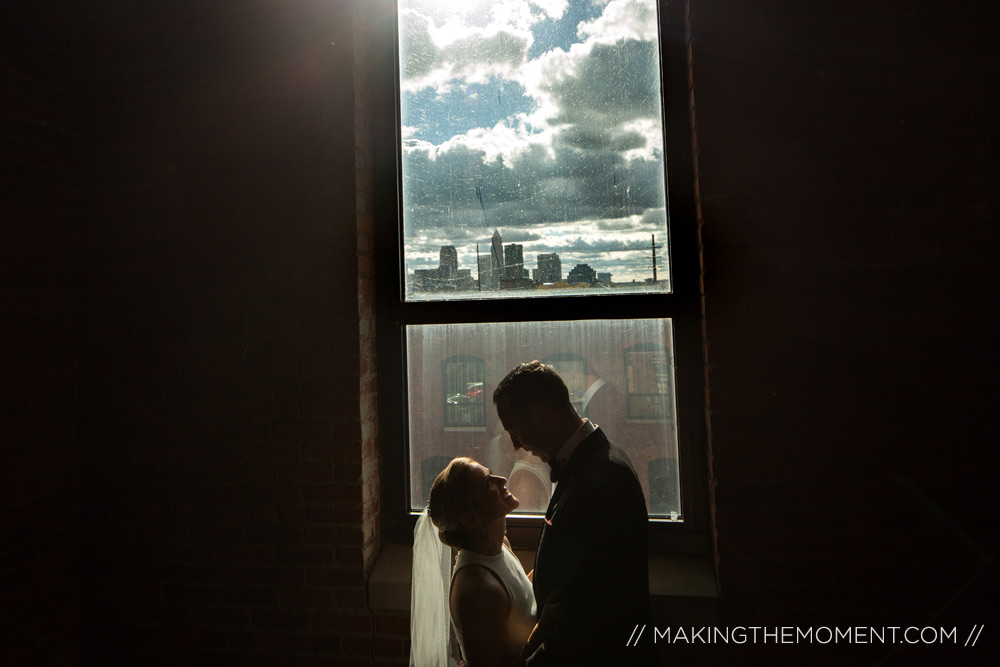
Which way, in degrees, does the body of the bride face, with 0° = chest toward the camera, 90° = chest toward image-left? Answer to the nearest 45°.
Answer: approximately 270°

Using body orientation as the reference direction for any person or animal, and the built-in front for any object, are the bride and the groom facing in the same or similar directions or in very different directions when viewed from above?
very different directions

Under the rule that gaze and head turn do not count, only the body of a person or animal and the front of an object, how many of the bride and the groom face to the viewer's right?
1

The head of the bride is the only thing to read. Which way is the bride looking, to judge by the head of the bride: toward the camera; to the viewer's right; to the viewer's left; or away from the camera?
to the viewer's right

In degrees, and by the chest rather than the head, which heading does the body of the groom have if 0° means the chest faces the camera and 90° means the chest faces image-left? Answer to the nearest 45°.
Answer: approximately 90°

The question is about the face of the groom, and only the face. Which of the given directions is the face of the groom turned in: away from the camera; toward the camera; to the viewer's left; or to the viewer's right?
to the viewer's left
